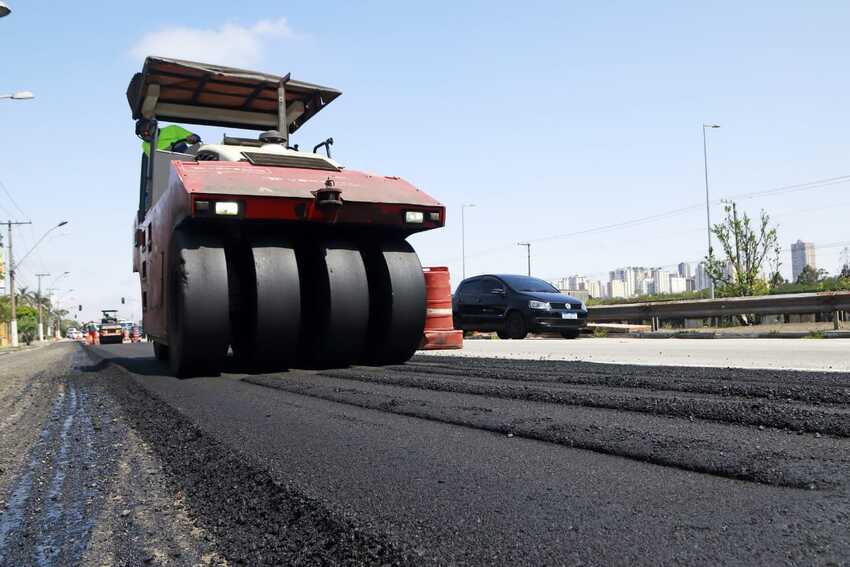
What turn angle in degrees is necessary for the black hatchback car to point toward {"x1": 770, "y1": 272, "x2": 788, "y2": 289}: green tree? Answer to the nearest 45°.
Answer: approximately 90° to its left

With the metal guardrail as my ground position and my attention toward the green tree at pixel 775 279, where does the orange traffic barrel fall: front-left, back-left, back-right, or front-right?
back-left

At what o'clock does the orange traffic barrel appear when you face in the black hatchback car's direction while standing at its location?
The orange traffic barrel is roughly at 2 o'clock from the black hatchback car.

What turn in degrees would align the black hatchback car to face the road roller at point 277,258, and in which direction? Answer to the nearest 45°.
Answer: approximately 45° to its right

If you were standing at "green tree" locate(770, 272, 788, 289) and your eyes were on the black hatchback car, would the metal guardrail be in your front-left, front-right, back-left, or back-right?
front-left

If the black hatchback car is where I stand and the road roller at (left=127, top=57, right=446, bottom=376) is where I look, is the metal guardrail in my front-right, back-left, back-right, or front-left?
back-left

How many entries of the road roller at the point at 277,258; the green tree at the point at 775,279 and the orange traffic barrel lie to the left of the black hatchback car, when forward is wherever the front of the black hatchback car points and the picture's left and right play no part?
1

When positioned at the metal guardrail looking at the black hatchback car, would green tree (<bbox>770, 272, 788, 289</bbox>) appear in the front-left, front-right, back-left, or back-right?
back-right

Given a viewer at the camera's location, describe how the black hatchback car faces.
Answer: facing the viewer and to the right of the viewer
